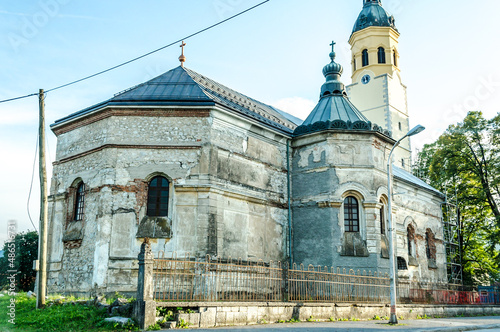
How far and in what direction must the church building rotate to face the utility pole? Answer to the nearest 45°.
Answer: approximately 180°

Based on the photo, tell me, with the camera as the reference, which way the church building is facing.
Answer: facing away from the viewer and to the right of the viewer

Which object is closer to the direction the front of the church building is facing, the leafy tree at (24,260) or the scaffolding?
the scaffolding

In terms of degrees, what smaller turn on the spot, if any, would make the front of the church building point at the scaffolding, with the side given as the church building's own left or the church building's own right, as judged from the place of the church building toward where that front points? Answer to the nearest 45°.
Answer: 0° — it already faces it

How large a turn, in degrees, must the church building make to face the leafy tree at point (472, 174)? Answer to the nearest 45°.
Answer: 0° — it already faces it
